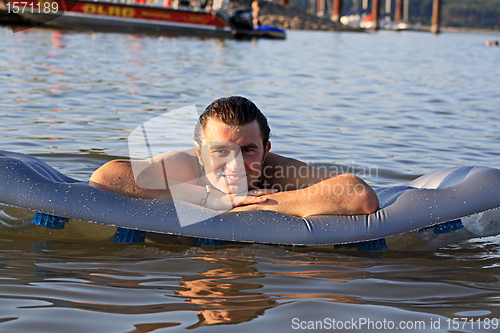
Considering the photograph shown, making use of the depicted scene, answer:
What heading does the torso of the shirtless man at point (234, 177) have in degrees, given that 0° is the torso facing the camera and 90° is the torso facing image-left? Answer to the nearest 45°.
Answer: approximately 0°

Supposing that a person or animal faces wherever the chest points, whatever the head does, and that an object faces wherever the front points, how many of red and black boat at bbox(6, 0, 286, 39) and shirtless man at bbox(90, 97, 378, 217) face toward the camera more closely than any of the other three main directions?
1

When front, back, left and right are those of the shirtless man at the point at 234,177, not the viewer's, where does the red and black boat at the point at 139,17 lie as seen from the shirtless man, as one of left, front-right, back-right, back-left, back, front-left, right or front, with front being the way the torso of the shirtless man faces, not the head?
back

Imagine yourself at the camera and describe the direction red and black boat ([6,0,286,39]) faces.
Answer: facing to the left of the viewer

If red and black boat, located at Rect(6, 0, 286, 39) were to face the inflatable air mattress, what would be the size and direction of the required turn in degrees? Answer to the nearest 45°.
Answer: approximately 90° to its left

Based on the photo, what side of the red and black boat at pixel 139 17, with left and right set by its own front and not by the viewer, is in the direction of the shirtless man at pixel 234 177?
left
